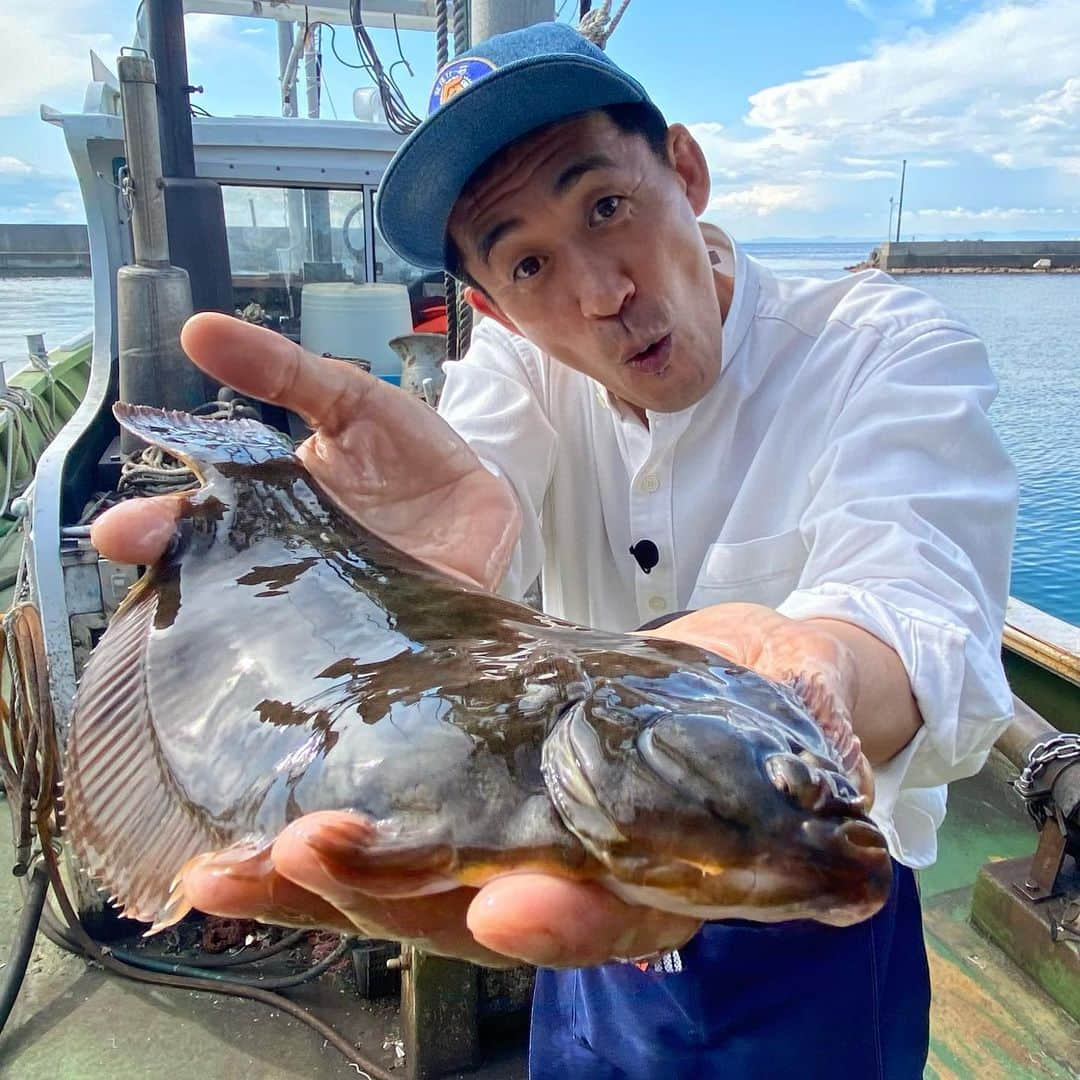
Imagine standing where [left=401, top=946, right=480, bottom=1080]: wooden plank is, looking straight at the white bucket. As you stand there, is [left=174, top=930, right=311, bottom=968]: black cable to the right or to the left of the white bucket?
left

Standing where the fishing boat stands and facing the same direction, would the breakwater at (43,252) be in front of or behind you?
in front

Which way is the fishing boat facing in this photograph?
away from the camera
